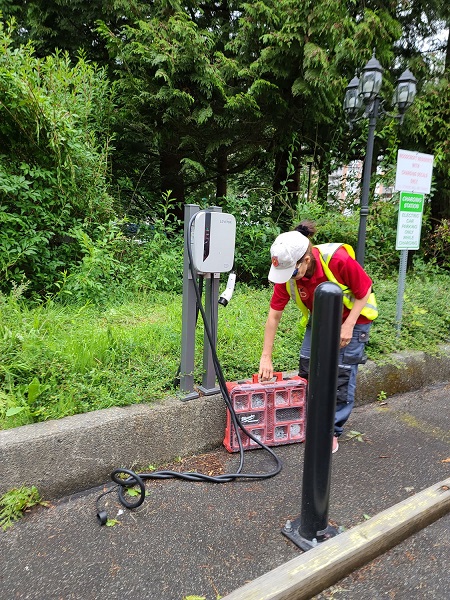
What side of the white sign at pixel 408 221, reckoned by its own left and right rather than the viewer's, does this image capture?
front

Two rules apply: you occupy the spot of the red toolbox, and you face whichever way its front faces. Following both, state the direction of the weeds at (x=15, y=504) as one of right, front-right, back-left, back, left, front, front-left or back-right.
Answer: front-right

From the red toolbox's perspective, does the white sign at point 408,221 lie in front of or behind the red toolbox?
behind

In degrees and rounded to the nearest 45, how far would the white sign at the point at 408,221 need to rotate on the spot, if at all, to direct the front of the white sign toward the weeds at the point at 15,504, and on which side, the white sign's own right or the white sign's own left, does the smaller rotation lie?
approximately 45° to the white sign's own right

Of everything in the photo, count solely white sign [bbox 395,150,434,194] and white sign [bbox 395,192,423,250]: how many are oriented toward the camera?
2

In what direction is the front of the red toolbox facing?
toward the camera

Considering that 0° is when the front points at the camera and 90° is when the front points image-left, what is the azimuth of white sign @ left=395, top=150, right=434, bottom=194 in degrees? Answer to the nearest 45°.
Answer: approximately 0°

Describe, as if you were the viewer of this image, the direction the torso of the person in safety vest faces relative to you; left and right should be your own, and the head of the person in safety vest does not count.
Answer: facing the viewer and to the left of the viewer

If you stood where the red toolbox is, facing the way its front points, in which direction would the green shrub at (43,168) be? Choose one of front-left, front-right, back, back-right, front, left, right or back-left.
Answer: back-right

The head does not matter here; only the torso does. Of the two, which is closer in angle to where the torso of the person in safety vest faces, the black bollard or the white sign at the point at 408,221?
the black bollard

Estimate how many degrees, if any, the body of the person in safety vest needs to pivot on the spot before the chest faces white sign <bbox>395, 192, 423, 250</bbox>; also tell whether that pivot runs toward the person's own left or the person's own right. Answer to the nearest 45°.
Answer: approximately 135° to the person's own right

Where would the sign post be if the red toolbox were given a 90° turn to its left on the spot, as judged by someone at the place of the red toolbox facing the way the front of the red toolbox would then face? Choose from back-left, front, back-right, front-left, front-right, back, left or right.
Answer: front-left

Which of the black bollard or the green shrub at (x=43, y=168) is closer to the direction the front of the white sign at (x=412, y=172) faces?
the black bollard

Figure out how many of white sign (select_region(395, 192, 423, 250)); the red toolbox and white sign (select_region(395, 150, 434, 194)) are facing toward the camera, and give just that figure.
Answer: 3
